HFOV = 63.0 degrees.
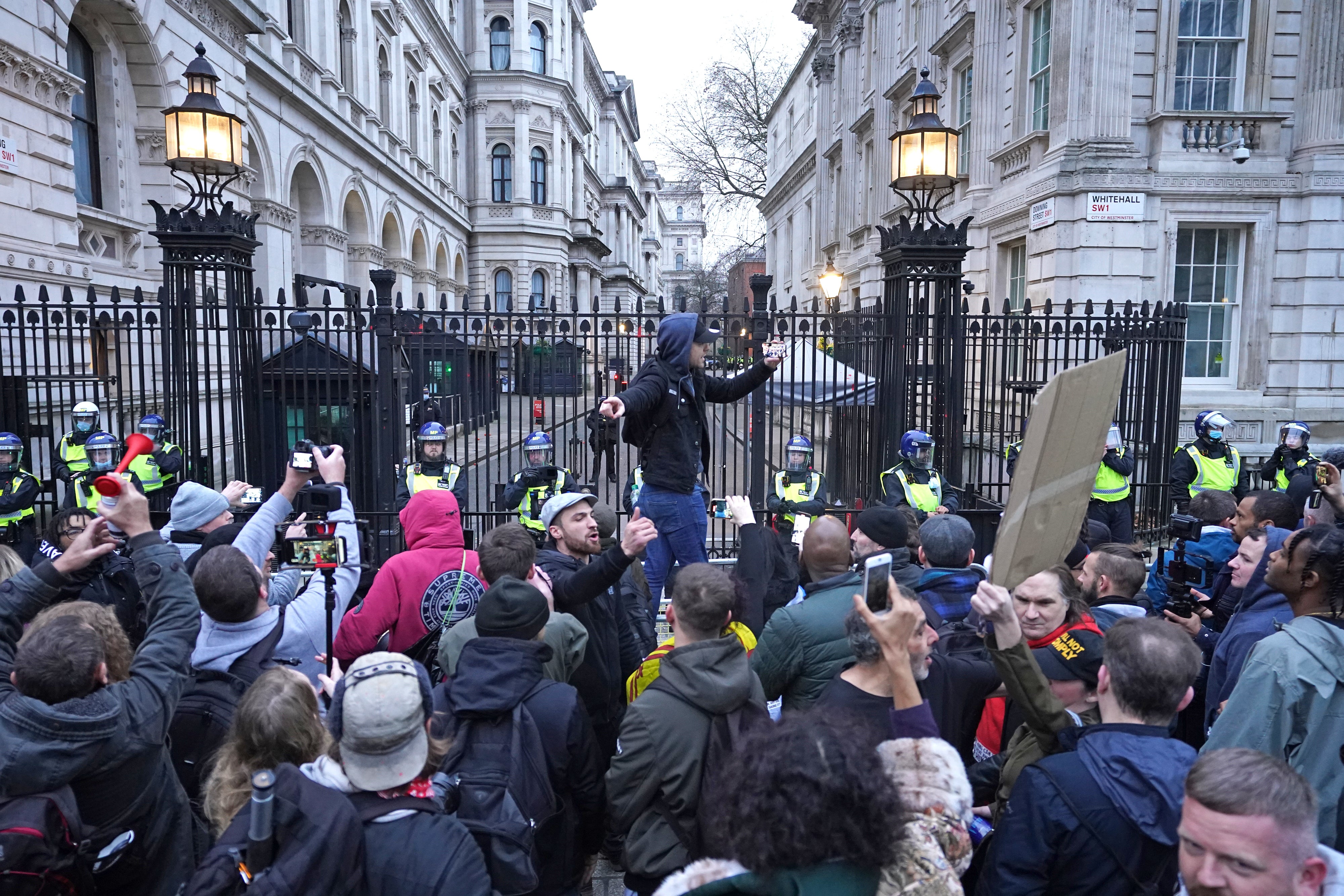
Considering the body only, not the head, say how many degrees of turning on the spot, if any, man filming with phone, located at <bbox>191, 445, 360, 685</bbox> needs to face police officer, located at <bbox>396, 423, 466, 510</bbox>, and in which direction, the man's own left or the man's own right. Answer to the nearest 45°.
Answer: approximately 45° to the man's own left

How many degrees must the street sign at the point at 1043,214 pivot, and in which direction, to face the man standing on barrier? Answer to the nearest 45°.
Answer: approximately 45° to its left

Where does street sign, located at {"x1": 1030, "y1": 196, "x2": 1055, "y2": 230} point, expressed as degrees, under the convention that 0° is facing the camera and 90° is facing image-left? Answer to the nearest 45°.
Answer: approximately 45°

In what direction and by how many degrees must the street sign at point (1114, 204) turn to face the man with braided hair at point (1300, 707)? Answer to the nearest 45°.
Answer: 0° — it already faces them

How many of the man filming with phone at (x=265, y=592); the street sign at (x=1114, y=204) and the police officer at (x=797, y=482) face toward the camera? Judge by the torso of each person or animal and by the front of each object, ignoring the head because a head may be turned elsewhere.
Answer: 2

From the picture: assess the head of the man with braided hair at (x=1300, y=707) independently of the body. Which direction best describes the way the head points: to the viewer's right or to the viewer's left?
to the viewer's left
